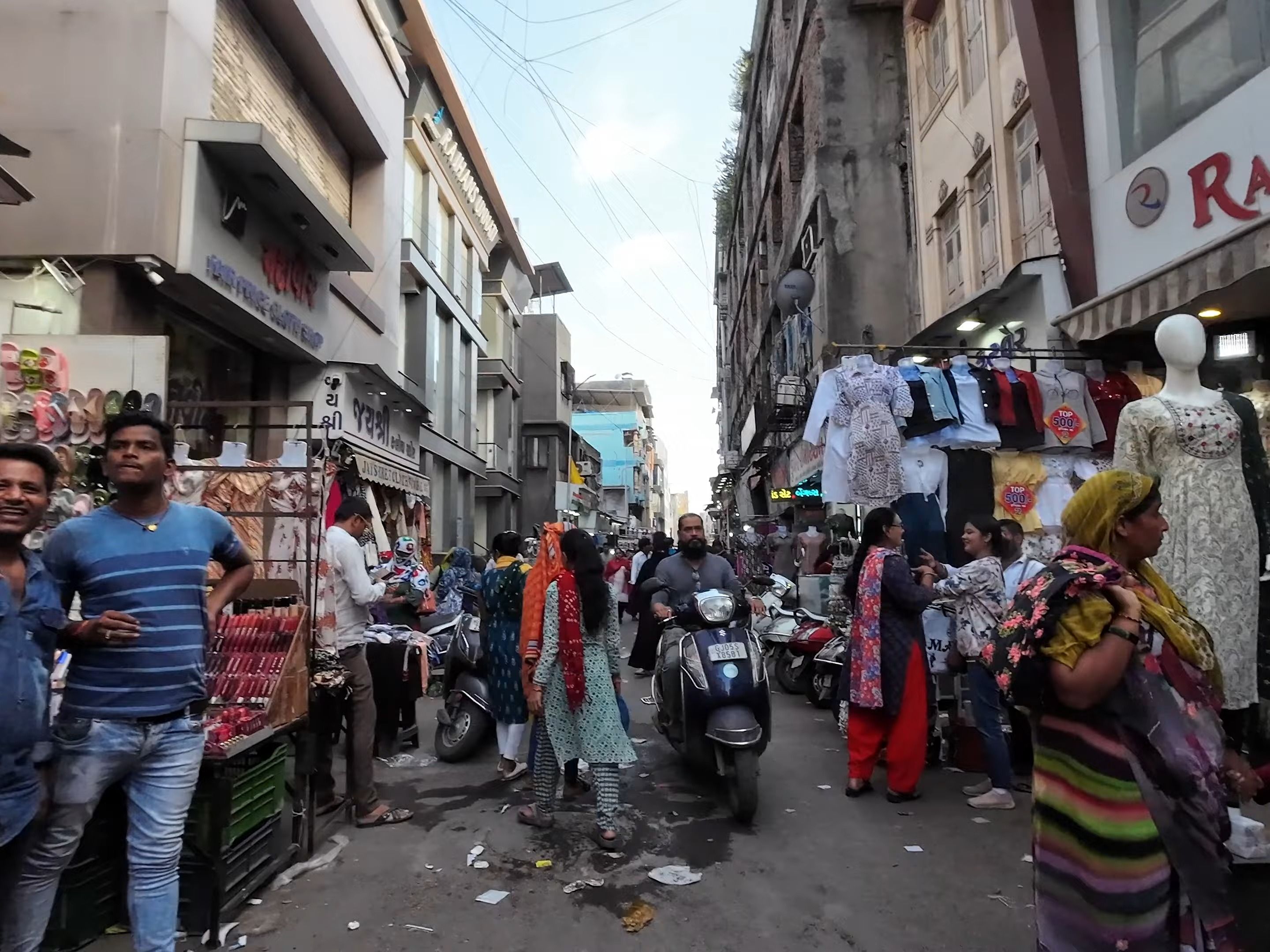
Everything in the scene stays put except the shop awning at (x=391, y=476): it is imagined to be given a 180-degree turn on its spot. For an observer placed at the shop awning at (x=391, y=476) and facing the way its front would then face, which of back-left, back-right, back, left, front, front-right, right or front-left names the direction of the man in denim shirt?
back-left

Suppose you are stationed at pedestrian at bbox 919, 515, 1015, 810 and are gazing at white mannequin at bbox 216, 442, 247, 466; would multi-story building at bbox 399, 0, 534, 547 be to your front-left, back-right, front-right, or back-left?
front-right

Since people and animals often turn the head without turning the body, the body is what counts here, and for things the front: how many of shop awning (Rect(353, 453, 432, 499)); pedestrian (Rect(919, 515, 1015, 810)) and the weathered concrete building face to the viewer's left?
2

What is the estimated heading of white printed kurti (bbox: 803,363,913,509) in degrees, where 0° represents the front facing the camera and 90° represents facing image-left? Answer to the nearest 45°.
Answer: approximately 0°

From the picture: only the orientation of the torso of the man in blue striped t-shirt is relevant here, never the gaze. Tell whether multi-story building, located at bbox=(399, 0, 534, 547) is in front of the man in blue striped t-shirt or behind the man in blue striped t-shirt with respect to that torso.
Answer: behind

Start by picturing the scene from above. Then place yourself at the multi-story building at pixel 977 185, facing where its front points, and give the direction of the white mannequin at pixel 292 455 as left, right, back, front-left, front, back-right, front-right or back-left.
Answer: front

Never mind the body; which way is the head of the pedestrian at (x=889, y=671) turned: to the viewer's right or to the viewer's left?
to the viewer's right

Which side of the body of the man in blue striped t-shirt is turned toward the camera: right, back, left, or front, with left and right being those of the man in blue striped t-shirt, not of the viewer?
front

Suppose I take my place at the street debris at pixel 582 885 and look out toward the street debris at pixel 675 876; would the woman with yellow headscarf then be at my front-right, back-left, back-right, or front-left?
front-right

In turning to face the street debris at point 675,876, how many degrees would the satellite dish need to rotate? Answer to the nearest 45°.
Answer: approximately 45° to its left
